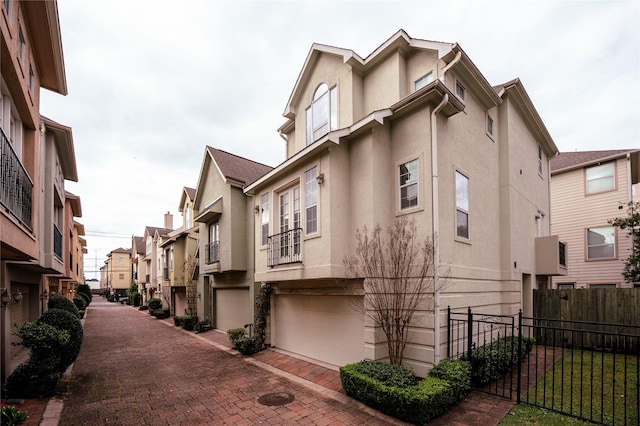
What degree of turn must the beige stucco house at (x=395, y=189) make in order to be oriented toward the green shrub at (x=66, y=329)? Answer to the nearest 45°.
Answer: approximately 45° to its right

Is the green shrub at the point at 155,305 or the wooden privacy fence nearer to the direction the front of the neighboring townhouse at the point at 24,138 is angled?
the wooden privacy fence

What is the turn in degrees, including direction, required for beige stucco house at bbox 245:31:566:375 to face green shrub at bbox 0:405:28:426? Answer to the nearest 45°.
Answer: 0° — it already faces it

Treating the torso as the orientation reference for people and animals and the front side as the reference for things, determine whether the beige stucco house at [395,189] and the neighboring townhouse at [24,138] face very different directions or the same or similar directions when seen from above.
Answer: very different directions

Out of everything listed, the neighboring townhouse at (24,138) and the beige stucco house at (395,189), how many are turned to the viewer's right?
1

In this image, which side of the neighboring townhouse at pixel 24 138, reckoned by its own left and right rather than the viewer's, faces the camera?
right

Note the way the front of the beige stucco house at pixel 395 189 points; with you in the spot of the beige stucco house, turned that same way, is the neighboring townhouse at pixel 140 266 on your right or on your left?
on your right

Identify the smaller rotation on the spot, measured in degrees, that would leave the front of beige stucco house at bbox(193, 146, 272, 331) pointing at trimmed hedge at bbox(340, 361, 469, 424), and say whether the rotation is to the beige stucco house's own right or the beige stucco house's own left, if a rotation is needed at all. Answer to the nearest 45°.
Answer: approximately 45° to the beige stucco house's own left
